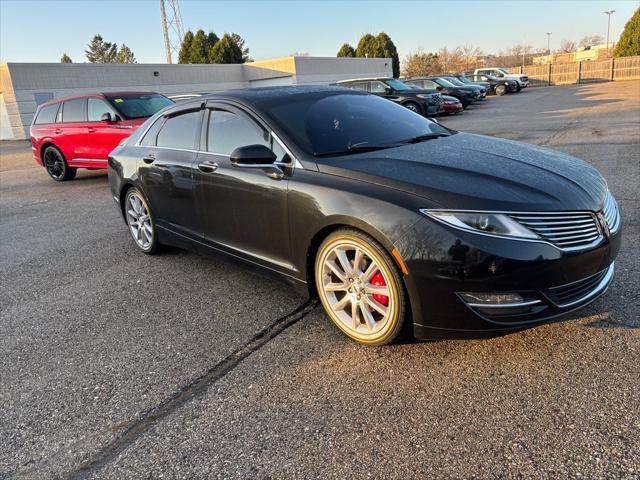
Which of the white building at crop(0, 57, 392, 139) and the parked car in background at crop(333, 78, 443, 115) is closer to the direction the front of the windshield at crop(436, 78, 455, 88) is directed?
the parked car in background

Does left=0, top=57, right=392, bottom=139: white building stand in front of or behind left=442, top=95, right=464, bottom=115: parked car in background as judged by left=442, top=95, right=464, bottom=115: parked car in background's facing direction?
behind

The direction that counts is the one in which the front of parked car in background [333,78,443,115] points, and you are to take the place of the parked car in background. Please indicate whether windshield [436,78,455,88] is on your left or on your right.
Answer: on your left

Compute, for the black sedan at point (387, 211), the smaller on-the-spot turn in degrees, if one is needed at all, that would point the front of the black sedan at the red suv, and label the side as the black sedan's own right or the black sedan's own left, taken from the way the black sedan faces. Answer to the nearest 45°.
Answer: approximately 180°

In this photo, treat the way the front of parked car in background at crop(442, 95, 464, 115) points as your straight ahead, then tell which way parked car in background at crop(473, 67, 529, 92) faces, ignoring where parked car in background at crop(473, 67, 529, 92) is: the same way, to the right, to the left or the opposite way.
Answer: the same way

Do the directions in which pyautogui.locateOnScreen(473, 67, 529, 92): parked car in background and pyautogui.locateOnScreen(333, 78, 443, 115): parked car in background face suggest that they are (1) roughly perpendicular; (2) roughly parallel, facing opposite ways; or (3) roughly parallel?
roughly parallel

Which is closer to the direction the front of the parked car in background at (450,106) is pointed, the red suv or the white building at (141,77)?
the red suv

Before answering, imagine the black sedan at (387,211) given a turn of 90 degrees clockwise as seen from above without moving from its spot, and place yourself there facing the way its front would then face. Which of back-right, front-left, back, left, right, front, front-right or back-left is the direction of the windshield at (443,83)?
back-right

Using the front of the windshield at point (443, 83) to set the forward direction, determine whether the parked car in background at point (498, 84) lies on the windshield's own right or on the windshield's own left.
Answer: on the windshield's own left

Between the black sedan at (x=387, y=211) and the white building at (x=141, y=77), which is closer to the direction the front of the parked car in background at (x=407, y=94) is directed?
the black sedan

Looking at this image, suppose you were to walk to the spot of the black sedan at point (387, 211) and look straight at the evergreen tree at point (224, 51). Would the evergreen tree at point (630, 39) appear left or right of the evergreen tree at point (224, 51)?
right

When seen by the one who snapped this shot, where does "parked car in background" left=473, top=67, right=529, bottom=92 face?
facing the viewer and to the right of the viewer

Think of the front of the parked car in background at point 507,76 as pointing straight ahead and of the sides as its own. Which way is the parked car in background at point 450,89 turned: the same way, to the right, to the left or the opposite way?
the same way

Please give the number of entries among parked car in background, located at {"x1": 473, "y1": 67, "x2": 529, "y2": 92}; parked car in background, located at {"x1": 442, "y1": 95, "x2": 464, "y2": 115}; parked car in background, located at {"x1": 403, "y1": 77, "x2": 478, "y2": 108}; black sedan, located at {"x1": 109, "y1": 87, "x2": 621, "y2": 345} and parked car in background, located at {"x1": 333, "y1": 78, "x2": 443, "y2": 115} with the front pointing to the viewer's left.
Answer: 0

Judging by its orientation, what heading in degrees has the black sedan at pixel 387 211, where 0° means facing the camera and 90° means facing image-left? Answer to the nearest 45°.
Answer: approximately 315°
